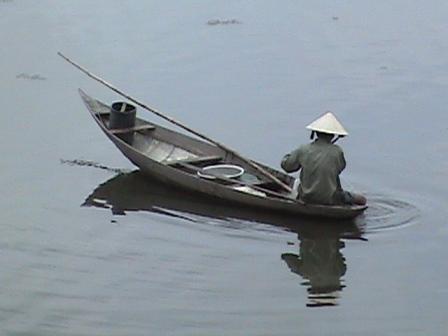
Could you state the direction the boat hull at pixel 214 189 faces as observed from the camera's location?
facing away from the viewer and to the left of the viewer

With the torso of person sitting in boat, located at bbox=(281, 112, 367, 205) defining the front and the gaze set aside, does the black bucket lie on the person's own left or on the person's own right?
on the person's own left

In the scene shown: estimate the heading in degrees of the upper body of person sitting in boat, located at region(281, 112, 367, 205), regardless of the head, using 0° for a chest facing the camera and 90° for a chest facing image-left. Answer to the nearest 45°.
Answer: approximately 180°
